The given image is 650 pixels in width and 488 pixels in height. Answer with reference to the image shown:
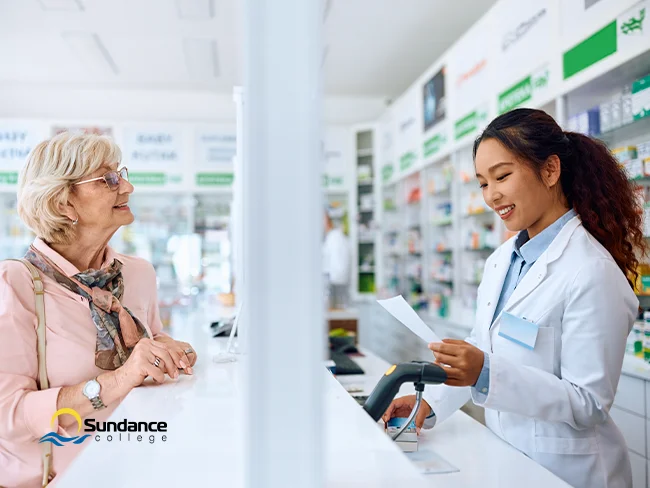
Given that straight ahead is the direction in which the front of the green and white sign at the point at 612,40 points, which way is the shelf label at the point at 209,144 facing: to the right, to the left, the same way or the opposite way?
to the left

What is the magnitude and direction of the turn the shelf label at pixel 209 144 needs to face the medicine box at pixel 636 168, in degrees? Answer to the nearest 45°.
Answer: approximately 45° to its left

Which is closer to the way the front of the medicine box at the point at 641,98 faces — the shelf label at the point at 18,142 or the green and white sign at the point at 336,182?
the shelf label

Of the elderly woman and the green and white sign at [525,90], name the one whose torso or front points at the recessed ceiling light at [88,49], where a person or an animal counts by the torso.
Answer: the green and white sign

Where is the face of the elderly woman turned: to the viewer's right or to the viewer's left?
to the viewer's right

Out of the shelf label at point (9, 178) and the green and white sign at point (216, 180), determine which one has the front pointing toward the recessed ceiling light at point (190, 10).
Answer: the green and white sign

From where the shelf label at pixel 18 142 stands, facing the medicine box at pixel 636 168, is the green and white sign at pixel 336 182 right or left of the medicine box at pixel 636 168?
left

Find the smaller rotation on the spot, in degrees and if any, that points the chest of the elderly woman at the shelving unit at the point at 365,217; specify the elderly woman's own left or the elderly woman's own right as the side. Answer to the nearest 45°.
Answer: approximately 90° to the elderly woman's own left

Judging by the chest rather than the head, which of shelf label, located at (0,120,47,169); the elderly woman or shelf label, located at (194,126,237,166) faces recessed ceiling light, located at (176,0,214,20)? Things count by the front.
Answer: shelf label, located at (194,126,237,166)

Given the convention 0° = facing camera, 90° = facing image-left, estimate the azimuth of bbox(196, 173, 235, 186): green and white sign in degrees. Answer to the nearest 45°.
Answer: approximately 0°
